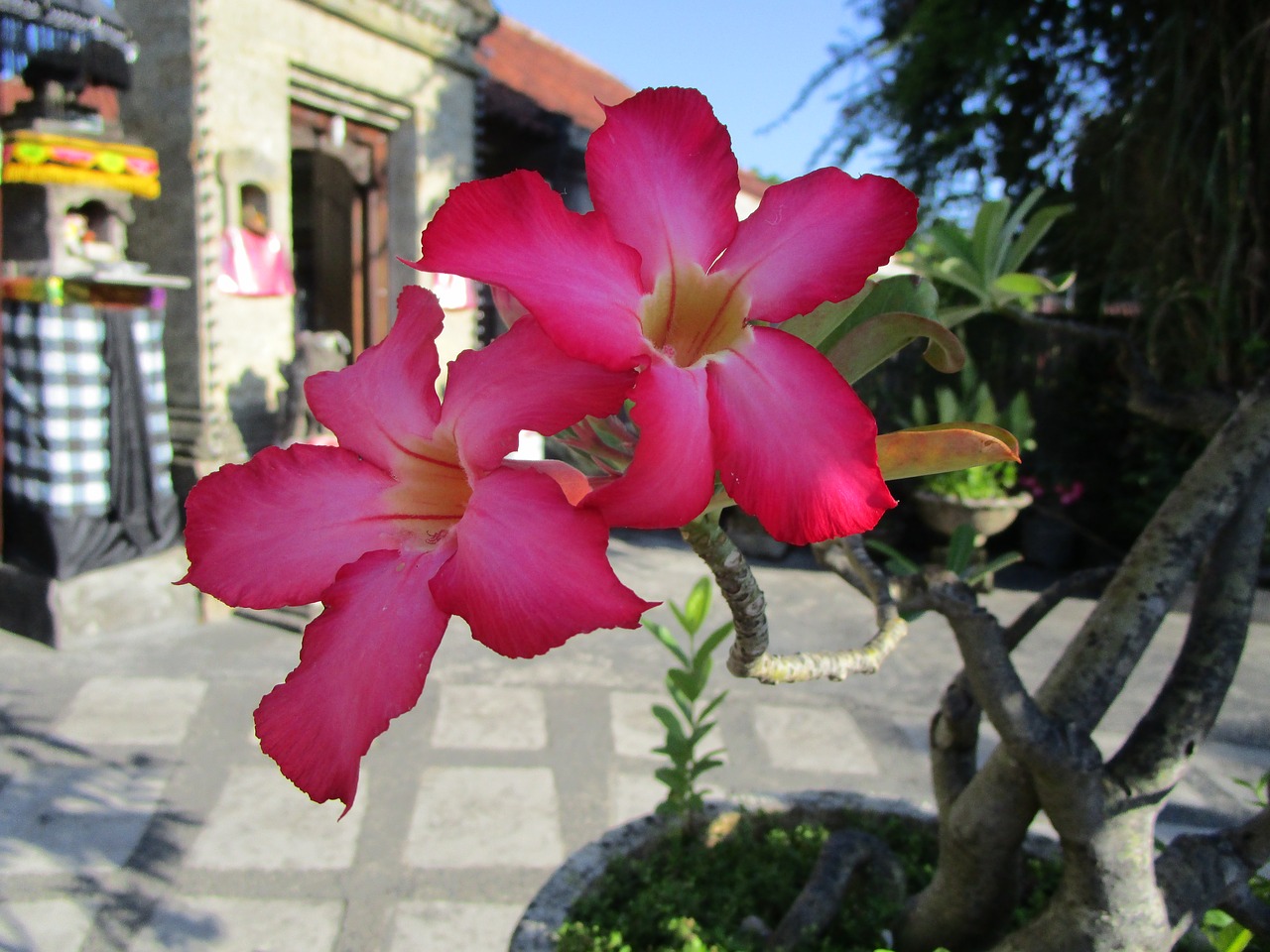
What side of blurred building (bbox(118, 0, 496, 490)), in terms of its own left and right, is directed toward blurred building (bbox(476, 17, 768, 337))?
left

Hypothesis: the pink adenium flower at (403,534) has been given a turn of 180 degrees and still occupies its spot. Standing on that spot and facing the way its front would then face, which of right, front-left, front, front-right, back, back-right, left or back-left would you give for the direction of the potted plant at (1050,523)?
front

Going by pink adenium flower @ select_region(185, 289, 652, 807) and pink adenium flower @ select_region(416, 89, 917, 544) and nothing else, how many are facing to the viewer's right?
0

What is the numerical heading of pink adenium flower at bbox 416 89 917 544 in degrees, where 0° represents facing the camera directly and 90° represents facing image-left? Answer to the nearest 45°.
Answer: approximately 0°

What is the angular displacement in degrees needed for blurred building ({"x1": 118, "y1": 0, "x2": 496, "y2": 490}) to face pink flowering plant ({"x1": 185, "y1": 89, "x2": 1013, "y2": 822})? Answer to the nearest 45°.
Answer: approximately 45° to its right

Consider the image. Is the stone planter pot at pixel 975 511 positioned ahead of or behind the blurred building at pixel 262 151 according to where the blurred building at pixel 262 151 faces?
ahead

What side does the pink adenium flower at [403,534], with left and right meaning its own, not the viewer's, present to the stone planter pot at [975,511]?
back

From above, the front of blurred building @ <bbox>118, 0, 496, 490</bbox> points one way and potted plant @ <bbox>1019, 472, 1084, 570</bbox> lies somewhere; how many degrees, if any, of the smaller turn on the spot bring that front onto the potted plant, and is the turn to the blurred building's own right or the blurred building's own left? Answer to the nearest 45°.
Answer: approximately 45° to the blurred building's own left

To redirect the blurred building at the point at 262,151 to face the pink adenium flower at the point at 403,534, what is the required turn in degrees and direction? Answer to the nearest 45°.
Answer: approximately 45° to its right

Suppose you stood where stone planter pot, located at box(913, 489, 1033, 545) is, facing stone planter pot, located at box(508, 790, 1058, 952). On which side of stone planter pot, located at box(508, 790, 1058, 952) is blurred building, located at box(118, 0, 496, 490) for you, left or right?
right
